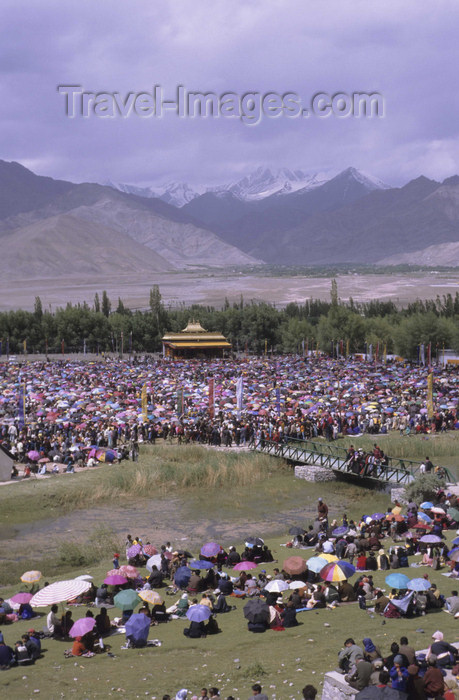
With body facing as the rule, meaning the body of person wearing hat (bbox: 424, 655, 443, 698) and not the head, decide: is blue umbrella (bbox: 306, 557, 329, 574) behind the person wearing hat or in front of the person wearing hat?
in front

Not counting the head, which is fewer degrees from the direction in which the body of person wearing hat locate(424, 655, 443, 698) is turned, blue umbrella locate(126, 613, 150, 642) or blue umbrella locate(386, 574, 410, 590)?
the blue umbrella locate(386, 574, 410, 590)

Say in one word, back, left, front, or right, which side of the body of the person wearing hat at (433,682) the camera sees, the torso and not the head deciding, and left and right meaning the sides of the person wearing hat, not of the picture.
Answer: back

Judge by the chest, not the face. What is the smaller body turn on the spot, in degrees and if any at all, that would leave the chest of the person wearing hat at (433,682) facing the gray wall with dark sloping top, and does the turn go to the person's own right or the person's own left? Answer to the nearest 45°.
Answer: approximately 45° to the person's own left

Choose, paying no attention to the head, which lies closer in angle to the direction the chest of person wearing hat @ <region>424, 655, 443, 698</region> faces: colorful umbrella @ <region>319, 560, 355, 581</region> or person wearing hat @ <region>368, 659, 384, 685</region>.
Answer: the colorful umbrella

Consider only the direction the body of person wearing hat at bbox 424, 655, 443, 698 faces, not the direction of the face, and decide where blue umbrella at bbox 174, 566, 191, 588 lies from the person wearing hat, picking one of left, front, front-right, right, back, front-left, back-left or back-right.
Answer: front-left

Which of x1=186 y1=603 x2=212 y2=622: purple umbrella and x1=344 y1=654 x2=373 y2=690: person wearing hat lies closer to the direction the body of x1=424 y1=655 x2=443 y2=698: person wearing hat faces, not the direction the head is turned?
the purple umbrella

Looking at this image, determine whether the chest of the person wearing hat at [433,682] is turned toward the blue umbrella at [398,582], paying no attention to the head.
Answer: yes

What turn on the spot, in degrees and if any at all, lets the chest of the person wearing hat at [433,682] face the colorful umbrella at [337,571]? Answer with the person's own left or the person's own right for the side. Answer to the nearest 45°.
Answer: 0° — they already face it

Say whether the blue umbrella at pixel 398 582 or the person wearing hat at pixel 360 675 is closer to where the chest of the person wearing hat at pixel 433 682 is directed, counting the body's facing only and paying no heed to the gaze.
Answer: the blue umbrella
